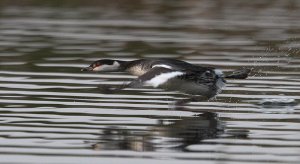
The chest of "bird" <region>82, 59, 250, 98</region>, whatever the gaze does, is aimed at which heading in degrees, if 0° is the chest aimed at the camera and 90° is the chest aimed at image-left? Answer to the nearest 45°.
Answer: approximately 90°
